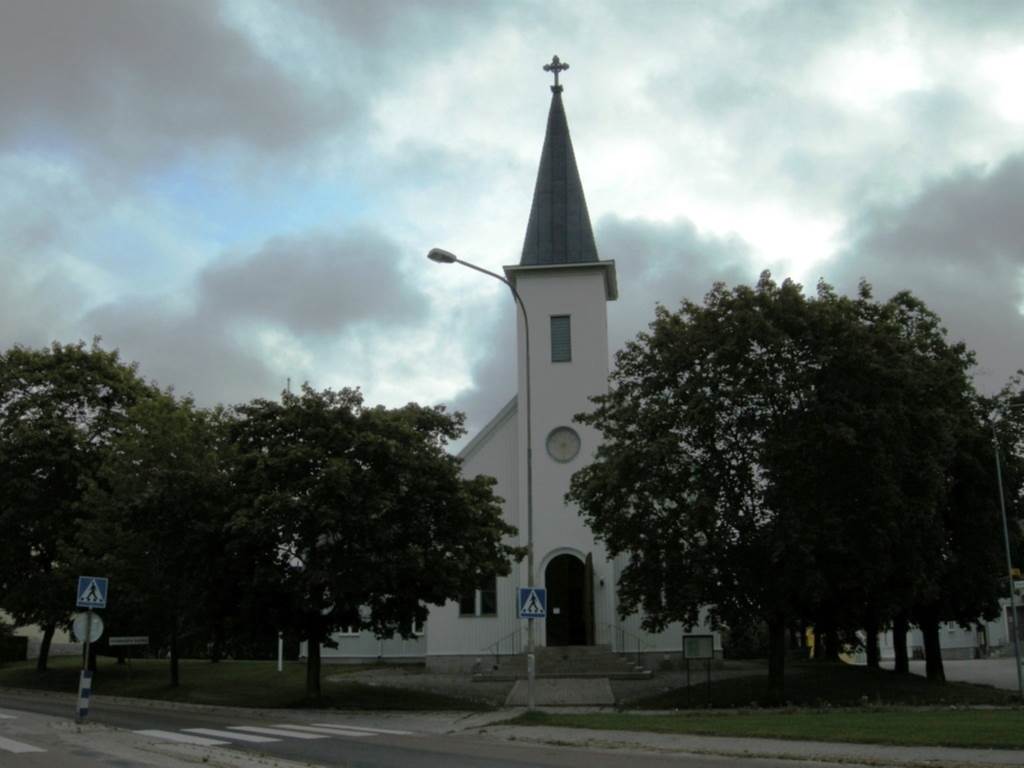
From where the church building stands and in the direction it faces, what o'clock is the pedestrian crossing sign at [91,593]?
The pedestrian crossing sign is roughly at 1 o'clock from the church building.

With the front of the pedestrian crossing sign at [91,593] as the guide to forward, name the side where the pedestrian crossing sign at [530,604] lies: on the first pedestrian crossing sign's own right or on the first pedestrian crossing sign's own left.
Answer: on the first pedestrian crossing sign's own left

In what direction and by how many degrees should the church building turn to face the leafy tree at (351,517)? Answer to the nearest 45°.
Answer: approximately 45° to its right

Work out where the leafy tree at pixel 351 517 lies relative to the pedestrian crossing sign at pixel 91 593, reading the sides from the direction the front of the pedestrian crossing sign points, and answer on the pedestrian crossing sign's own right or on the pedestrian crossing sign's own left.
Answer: on the pedestrian crossing sign's own left

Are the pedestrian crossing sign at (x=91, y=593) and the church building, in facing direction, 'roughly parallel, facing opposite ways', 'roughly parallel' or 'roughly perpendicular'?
roughly parallel

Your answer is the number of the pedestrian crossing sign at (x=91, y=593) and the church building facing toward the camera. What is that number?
2

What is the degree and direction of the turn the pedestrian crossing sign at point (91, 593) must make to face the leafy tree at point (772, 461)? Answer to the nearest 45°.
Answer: approximately 90° to its left

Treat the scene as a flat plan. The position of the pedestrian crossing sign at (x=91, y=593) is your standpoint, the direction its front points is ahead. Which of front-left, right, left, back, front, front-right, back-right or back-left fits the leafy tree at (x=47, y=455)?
back

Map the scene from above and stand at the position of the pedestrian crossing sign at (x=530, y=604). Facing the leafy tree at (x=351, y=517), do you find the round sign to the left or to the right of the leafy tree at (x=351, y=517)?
left

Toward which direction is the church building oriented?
toward the camera

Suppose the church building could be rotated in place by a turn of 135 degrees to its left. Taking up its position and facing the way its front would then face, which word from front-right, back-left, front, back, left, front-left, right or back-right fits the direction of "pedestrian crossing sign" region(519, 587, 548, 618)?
back-right

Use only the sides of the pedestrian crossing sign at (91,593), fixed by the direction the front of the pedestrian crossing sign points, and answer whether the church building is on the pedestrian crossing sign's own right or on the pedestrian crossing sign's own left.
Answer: on the pedestrian crossing sign's own left
